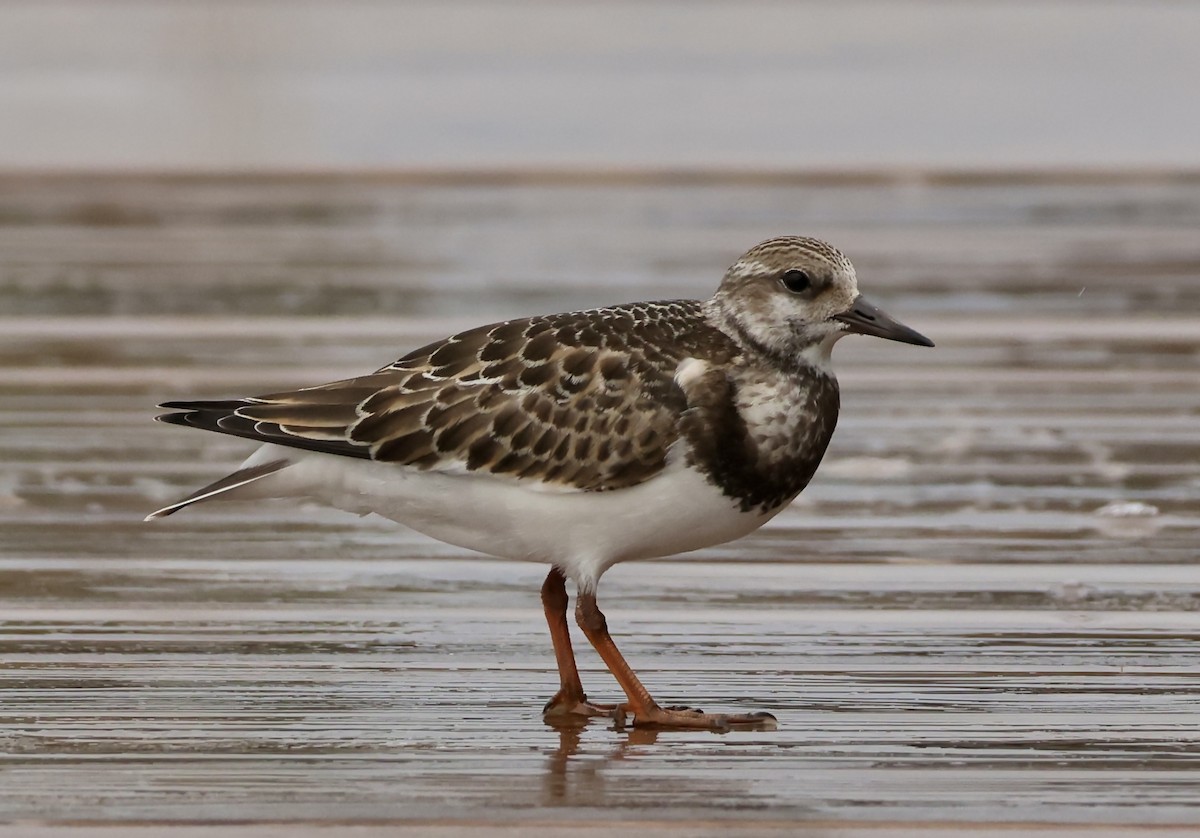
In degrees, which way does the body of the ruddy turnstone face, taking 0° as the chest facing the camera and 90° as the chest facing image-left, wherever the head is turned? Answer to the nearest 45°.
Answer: approximately 270°
